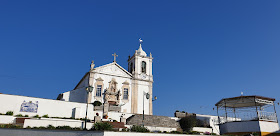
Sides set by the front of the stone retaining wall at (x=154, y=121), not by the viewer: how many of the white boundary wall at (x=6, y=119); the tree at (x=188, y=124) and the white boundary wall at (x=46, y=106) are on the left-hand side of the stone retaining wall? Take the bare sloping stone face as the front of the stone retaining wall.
1

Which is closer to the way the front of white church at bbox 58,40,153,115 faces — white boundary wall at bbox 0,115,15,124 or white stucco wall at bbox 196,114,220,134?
the white stucco wall

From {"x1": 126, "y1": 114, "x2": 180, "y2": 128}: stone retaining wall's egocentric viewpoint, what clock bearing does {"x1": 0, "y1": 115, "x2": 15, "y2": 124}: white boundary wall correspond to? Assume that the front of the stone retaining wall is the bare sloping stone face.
The white boundary wall is roughly at 2 o'clock from the stone retaining wall.

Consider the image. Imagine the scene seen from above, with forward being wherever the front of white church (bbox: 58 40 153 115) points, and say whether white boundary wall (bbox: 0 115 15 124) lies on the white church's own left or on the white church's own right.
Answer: on the white church's own right

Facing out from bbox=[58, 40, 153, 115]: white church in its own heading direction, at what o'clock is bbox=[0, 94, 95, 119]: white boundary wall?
The white boundary wall is roughly at 3 o'clock from the white church.

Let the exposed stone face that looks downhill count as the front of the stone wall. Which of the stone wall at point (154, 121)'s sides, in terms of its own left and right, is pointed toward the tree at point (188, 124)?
left

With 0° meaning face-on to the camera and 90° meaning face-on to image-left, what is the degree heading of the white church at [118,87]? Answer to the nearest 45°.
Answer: approximately 315°

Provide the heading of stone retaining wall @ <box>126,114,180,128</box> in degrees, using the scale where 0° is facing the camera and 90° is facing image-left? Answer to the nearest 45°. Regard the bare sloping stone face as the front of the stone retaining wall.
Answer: approximately 0°

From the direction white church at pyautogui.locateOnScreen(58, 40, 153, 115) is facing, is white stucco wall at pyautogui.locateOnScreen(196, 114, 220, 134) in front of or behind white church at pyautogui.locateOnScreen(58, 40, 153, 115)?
in front

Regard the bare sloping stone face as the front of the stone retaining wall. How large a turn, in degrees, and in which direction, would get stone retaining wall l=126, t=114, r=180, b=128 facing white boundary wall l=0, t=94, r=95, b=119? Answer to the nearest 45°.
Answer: approximately 90° to its right

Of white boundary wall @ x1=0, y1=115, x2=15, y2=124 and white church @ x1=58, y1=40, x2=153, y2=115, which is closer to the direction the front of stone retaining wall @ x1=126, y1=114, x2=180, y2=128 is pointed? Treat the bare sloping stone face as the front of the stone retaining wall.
the white boundary wall

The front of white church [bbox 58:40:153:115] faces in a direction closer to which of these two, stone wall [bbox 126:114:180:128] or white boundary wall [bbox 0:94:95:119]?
the stone wall
